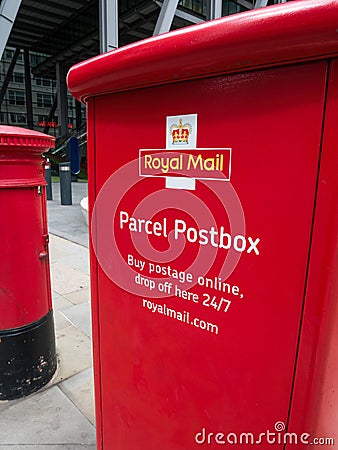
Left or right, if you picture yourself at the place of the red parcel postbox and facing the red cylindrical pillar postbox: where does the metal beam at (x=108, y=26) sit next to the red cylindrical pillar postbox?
right

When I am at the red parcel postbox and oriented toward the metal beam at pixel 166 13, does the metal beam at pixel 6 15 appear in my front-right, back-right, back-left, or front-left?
front-left

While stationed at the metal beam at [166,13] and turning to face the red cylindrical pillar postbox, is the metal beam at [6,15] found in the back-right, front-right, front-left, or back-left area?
front-right

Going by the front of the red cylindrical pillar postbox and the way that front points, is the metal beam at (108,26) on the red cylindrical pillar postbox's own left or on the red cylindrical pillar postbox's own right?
on the red cylindrical pillar postbox's own left

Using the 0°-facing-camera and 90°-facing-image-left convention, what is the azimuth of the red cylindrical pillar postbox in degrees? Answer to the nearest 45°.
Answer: approximately 270°

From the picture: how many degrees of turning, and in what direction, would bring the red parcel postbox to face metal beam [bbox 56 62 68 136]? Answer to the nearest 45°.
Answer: approximately 90° to its right

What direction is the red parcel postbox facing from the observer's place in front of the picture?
facing the viewer and to the left of the viewer

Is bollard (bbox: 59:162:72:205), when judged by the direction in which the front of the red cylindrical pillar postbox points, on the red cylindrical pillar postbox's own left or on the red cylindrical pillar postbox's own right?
on the red cylindrical pillar postbox's own left

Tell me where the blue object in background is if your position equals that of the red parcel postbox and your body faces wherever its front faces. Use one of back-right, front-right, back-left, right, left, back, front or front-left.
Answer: right
